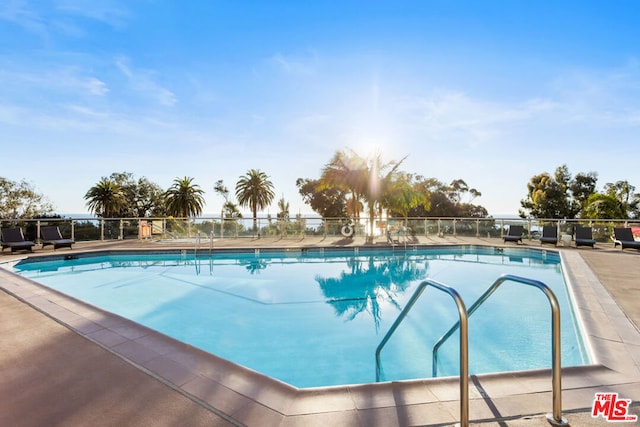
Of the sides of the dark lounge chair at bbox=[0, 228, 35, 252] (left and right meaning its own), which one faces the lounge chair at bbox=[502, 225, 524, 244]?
front

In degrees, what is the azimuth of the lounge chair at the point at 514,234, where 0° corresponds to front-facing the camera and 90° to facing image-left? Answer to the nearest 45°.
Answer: approximately 45°

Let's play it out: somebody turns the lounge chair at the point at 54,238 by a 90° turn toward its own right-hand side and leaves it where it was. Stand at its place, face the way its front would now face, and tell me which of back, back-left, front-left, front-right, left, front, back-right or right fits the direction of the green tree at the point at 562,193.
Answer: back-left

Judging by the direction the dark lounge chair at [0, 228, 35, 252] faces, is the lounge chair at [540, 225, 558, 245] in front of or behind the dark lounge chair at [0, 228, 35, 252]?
in front

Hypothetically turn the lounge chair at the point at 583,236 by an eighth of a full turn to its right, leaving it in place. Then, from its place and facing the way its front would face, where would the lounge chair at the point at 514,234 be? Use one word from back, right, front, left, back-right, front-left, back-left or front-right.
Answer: right

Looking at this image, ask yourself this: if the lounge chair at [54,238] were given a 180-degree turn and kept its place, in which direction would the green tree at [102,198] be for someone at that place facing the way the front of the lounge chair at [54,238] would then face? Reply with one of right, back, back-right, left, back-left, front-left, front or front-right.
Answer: front-right

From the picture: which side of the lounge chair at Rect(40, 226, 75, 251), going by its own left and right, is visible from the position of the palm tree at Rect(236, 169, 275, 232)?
left

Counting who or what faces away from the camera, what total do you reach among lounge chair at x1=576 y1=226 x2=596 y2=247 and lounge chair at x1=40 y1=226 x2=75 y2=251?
0

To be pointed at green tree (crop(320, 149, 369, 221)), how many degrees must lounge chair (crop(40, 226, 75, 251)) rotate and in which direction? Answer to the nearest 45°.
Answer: approximately 45° to its left

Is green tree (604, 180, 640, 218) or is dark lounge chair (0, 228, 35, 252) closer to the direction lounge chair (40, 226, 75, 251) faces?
the green tree

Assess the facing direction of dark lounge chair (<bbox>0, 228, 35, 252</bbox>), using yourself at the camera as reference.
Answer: facing the viewer and to the right of the viewer

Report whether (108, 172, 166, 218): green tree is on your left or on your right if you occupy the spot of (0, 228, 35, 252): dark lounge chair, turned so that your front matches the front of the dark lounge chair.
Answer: on your left

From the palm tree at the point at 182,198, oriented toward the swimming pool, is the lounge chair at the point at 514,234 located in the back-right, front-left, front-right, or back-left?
front-left

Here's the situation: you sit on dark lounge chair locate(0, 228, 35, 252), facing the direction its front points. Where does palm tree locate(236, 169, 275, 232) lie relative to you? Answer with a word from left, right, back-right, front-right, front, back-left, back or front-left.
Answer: left
